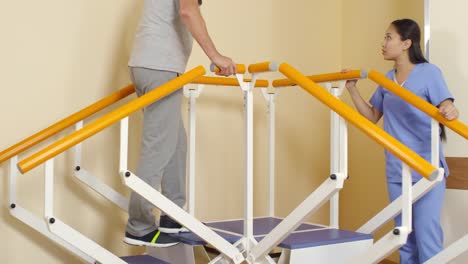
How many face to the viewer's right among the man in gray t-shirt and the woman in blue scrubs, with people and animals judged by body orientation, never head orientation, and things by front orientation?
1

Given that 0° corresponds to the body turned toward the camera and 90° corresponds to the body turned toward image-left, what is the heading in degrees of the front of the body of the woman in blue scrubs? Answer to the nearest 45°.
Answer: approximately 45°

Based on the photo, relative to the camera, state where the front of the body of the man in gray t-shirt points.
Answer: to the viewer's right
